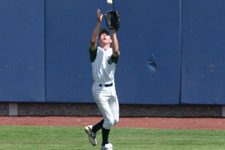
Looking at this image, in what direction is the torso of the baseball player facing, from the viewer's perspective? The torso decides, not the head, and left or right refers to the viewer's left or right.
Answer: facing the viewer and to the right of the viewer
